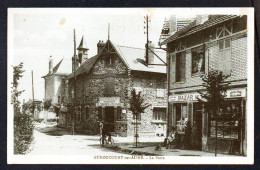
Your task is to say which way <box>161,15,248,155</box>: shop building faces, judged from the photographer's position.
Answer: facing the viewer and to the left of the viewer
